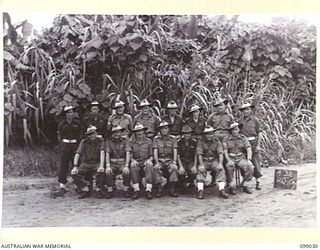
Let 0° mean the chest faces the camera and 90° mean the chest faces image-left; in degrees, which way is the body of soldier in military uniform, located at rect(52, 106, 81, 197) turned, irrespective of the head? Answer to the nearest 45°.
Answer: approximately 0°

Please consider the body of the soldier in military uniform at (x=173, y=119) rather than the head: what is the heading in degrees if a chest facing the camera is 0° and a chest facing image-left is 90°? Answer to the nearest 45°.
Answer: approximately 0°
